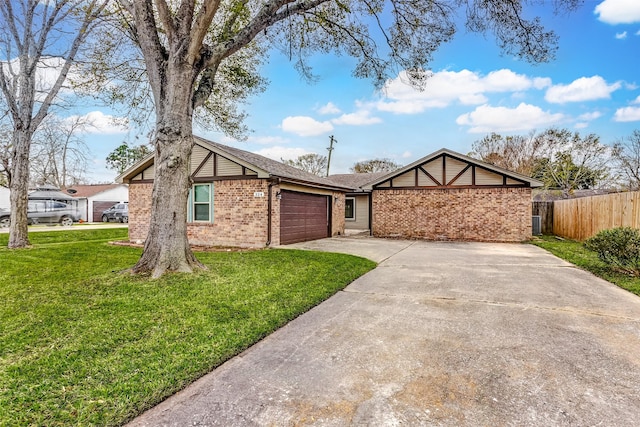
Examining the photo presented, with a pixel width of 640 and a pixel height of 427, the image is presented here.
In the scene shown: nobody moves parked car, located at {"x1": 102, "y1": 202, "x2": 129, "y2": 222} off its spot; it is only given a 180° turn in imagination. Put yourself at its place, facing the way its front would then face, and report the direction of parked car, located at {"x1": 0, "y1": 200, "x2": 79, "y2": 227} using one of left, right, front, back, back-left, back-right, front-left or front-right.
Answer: back-right

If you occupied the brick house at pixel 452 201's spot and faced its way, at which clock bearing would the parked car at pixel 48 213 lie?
The parked car is roughly at 3 o'clock from the brick house.

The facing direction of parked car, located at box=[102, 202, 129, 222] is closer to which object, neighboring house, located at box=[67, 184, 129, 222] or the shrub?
the neighboring house

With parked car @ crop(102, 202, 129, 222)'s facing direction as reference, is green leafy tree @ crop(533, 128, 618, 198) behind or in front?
behind

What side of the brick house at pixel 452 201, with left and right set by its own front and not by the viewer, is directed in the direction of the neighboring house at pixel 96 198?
right

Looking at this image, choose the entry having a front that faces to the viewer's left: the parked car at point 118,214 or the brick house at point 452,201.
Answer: the parked car

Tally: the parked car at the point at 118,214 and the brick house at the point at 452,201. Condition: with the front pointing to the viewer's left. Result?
1

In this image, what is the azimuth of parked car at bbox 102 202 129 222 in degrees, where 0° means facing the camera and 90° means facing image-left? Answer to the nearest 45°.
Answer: approximately 90°

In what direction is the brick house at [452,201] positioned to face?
toward the camera

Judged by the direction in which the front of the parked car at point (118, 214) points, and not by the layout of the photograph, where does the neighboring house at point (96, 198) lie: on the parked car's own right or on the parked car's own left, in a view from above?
on the parked car's own right

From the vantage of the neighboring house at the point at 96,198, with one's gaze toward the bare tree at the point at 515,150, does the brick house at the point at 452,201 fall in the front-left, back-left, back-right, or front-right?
front-right
